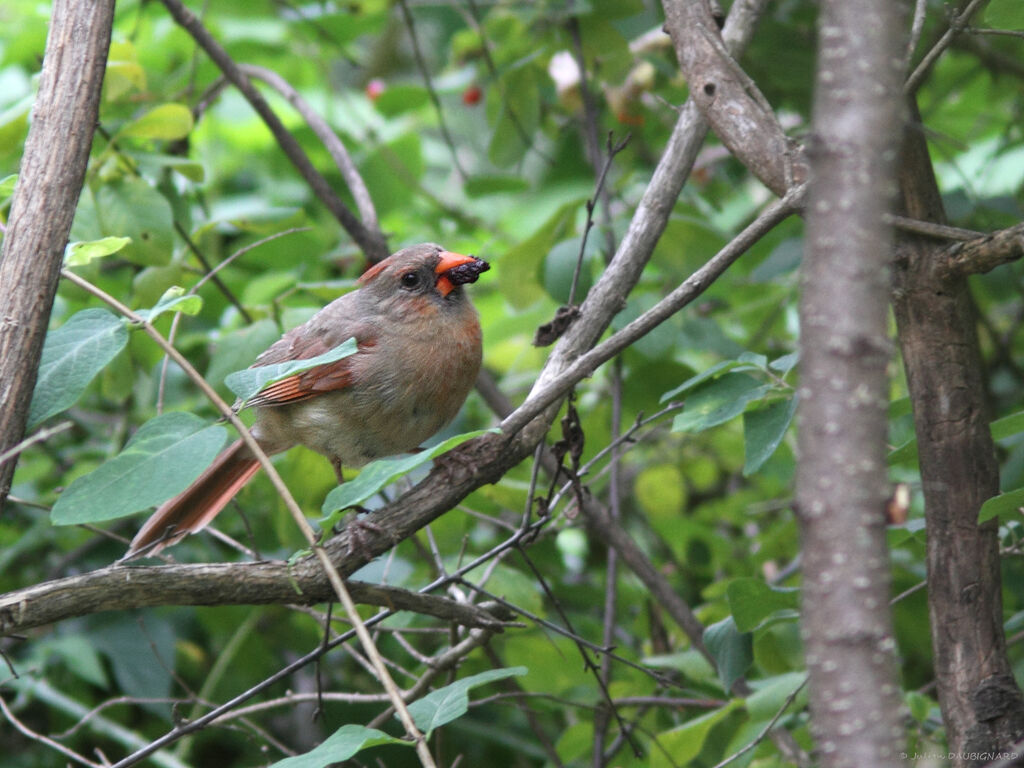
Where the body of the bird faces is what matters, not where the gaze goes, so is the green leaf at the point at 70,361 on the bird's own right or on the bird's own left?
on the bird's own right

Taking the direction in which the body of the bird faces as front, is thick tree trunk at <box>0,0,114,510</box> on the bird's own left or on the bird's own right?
on the bird's own right

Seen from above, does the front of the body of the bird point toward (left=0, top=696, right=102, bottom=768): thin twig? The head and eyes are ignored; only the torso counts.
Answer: no

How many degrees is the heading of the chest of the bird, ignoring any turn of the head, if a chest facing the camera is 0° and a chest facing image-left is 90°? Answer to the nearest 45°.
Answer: approximately 270°

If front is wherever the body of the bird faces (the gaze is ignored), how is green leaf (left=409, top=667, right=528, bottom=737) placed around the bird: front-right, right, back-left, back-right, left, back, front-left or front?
right
